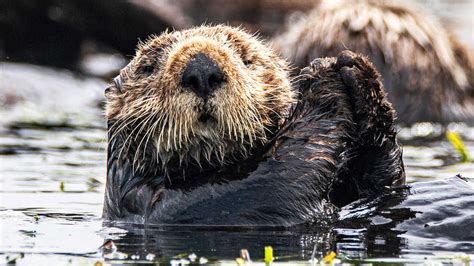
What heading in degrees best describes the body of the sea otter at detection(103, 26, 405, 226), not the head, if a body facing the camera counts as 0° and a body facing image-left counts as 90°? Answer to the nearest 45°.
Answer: approximately 0°

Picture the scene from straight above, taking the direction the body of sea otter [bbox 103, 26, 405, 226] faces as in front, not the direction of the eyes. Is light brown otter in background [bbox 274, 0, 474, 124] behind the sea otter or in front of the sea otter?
behind
